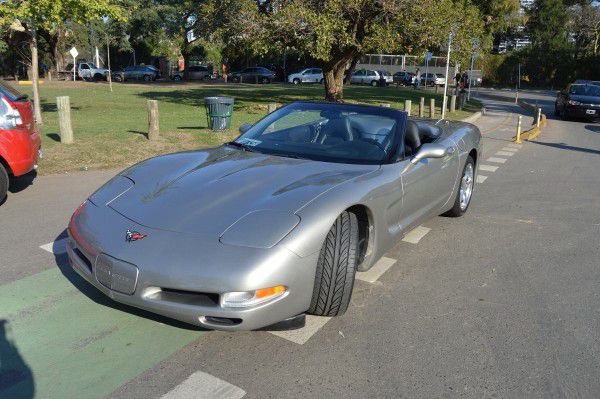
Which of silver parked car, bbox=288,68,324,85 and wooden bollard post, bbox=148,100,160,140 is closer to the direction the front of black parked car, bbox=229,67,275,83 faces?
the wooden bollard post

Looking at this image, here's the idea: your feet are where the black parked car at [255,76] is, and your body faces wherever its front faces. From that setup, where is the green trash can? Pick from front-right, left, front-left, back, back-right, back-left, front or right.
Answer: left

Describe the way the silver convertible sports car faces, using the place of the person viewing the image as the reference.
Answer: facing the viewer and to the left of the viewer

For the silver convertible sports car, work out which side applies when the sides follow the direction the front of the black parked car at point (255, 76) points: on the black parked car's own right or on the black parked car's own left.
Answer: on the black parked car's own left

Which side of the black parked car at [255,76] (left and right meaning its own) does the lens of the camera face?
left

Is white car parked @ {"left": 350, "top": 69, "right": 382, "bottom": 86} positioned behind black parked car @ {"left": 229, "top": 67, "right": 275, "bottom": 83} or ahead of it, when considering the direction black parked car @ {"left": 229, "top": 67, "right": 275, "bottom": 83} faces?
behind

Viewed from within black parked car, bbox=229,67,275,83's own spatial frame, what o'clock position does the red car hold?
The red car is roughly at 9 o'clock from the black parked car.
